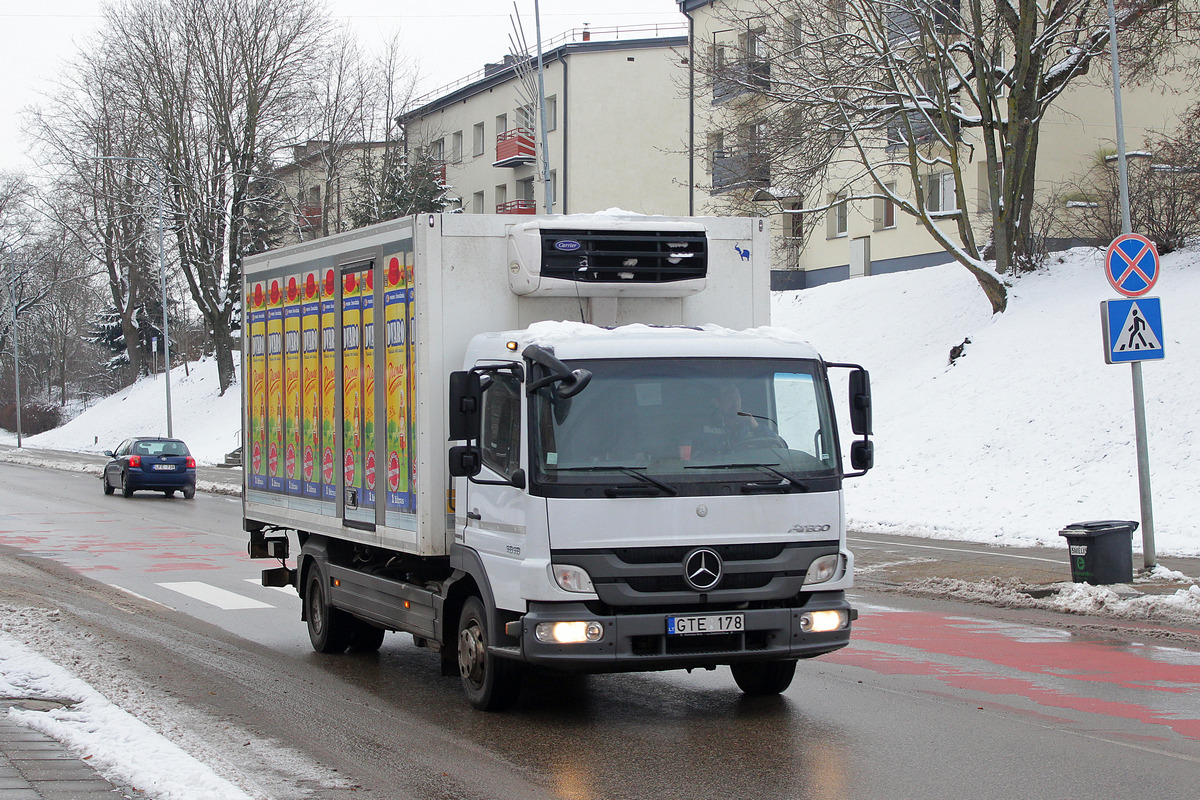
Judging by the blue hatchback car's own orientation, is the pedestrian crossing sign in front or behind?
behind

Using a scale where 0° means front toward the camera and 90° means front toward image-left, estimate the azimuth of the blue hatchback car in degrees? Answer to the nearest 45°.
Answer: approximately 135°

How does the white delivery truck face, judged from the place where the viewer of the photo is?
facing the viewer and to the right of the viewer

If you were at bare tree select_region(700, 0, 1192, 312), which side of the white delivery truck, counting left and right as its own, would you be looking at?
left

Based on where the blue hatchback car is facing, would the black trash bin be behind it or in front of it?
behind

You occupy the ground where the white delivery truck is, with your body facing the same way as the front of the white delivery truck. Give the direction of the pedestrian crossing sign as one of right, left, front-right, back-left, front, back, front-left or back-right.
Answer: left

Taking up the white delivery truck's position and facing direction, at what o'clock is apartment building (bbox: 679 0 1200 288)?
The apartment building is roughly at 8 o'clock from the white delivery truck.

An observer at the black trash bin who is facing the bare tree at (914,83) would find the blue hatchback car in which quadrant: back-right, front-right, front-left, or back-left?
front-left

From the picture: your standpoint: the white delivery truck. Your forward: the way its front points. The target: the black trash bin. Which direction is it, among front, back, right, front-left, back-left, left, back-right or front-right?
left

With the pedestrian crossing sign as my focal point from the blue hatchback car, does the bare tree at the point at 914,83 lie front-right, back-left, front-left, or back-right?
front-left

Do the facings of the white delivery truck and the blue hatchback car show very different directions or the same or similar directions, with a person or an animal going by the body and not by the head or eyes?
very different directions
